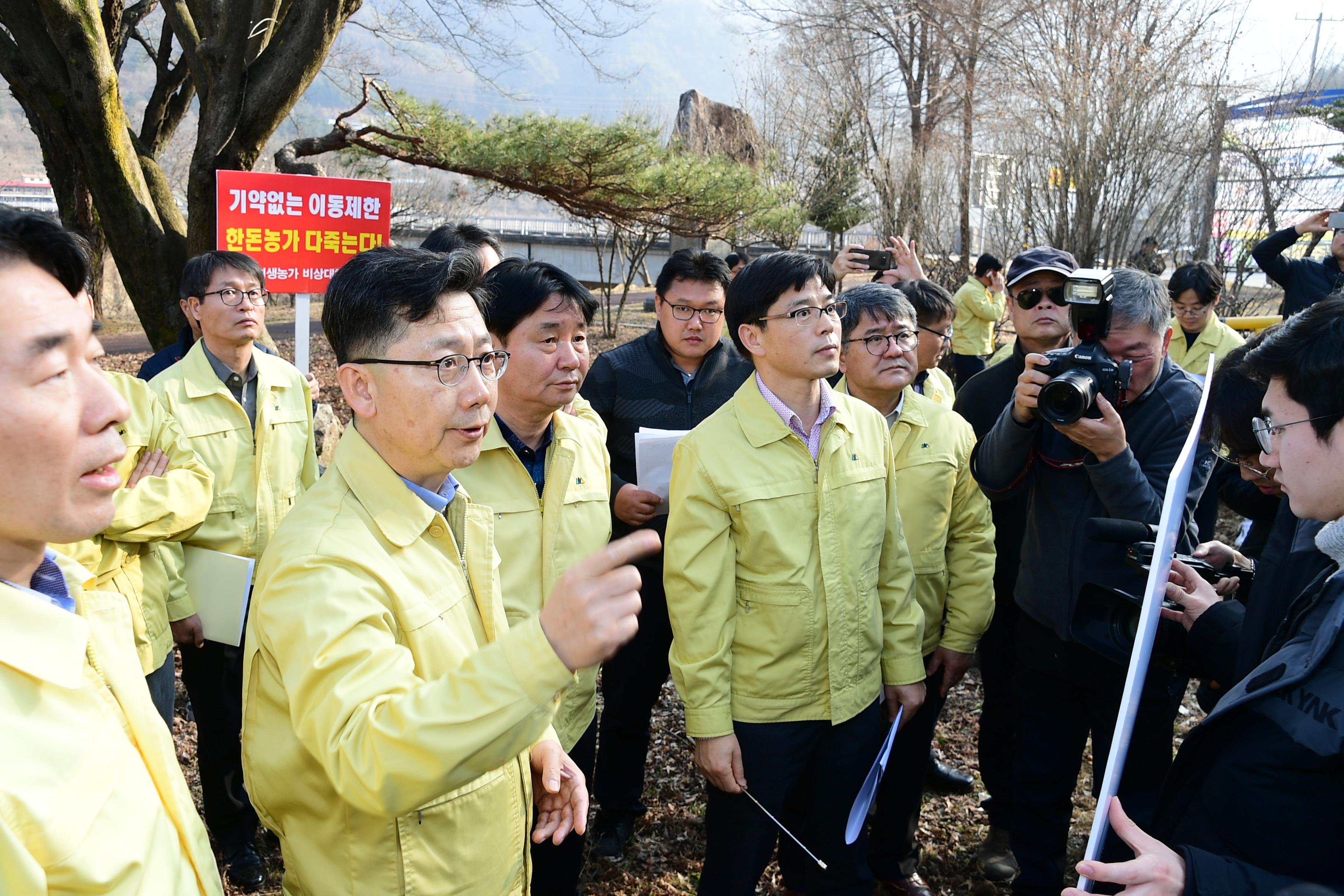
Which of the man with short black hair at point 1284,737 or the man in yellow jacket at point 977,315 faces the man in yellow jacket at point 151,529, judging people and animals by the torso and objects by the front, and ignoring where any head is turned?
the man with short black hair

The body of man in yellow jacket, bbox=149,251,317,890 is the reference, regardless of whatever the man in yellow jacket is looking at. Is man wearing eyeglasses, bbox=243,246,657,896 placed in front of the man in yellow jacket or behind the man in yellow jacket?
in front

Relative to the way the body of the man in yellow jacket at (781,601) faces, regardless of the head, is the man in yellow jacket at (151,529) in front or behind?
behind

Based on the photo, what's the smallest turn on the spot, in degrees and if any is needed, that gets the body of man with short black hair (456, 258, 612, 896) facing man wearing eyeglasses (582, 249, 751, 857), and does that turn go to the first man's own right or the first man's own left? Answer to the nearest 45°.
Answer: approximately 135° to the first man's own left

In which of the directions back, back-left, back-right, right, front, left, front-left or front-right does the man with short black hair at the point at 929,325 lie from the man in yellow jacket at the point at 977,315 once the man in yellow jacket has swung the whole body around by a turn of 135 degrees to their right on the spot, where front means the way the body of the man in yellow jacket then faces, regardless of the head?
front-left

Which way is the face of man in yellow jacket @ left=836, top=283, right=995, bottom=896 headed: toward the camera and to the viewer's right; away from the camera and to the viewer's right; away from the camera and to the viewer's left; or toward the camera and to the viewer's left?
toward the camera and to the viewer's right

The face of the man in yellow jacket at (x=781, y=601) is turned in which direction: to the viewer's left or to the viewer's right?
to the viewer's right

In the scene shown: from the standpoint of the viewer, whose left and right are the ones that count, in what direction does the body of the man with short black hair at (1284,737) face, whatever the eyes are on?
facing to the left of the viewer

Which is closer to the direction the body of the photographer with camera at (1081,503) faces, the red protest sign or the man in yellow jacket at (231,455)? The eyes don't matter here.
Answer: the man in yellow jacket

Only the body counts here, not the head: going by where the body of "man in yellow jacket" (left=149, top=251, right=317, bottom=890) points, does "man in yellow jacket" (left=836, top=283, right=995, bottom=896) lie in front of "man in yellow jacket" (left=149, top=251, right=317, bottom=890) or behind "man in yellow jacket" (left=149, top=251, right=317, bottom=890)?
in front

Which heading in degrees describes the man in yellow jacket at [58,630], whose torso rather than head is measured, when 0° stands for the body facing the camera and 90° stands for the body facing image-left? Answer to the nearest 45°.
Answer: approximately 315°

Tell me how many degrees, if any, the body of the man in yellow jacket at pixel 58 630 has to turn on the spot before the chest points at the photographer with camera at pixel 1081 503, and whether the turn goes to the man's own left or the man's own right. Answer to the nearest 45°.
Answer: approximately 45° to the man's own left
